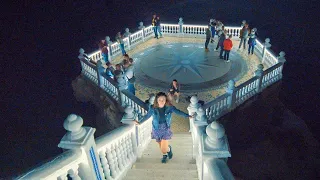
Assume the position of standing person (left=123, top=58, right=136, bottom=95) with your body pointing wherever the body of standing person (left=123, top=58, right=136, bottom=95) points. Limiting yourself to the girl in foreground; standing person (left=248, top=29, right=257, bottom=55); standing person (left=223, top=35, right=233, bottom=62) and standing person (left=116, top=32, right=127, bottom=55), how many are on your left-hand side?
1

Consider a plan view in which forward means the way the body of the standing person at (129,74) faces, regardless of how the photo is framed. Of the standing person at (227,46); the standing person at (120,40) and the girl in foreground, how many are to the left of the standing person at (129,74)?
1

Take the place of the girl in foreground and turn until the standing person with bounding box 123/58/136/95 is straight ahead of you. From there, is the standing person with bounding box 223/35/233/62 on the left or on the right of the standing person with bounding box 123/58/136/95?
right

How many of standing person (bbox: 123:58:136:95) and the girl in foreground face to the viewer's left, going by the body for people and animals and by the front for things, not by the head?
1

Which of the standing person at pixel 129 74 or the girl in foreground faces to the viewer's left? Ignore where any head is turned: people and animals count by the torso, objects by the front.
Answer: the standing person

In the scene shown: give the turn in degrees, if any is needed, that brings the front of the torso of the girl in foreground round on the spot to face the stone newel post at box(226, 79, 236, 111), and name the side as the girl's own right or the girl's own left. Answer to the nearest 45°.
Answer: approximately 135° to the girl's own left

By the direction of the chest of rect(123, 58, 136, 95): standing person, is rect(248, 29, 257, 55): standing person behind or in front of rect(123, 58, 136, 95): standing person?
behind

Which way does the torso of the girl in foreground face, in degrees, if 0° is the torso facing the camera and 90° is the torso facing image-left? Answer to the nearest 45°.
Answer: approximately 0°

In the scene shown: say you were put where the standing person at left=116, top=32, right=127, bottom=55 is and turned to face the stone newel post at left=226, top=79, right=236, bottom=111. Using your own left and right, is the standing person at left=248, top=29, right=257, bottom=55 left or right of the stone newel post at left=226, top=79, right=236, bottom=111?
left

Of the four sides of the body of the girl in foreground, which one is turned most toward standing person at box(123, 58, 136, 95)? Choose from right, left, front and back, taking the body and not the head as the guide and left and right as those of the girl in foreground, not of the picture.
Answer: back
